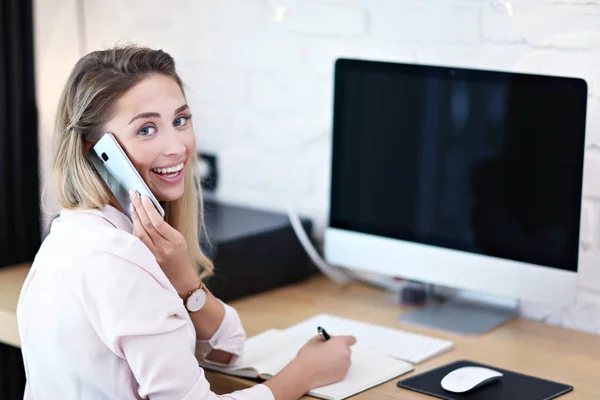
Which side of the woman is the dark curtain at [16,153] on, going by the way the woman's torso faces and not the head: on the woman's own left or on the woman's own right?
on the woman's own left

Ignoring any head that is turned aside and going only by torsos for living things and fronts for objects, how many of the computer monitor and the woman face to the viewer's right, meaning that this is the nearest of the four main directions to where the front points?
1

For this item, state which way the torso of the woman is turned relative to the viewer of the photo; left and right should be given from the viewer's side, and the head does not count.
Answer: facing to the right of the viewer

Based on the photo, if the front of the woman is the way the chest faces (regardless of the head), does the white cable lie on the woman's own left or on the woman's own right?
on the woman's own left

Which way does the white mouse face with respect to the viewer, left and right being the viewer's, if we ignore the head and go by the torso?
facing away from the viewer and to the right of the viewer

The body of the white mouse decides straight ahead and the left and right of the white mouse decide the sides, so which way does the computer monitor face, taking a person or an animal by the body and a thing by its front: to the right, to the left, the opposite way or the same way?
the opposite way

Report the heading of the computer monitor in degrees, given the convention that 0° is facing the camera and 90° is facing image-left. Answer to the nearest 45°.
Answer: approximately 45°

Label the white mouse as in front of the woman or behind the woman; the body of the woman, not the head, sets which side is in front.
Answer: in front
